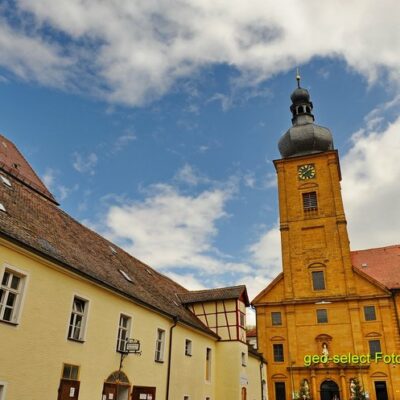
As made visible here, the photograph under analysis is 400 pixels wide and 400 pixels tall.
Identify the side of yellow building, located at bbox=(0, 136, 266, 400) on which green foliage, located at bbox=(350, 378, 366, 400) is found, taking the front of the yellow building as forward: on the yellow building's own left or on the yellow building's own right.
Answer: on the yellow building's own left

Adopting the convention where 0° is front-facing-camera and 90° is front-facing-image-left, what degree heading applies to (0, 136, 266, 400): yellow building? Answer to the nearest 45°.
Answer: approximately 315°

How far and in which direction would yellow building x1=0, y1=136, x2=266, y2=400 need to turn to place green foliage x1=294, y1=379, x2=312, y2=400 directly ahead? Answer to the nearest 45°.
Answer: approximately 90° to its left
